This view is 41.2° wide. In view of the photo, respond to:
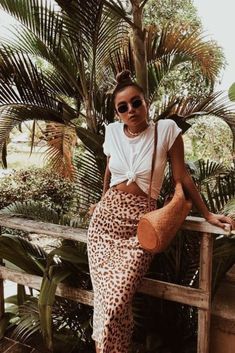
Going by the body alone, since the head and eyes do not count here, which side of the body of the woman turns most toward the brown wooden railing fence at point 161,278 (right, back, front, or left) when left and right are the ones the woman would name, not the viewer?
back

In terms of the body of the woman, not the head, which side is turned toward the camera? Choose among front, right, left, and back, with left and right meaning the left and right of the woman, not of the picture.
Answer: front

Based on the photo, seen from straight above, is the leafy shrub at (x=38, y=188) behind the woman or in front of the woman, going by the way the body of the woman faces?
behind
